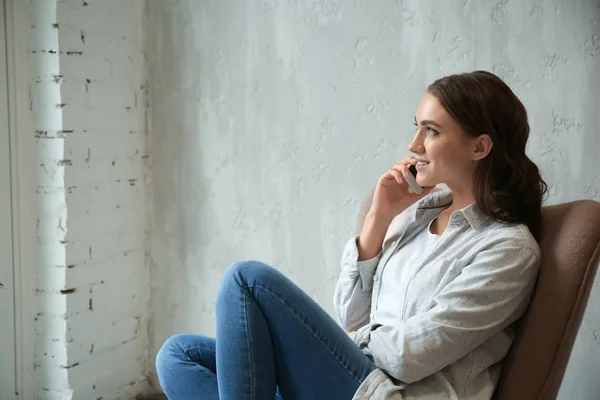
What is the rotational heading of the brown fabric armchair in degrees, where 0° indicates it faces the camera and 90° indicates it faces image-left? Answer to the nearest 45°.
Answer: approximately 45°
